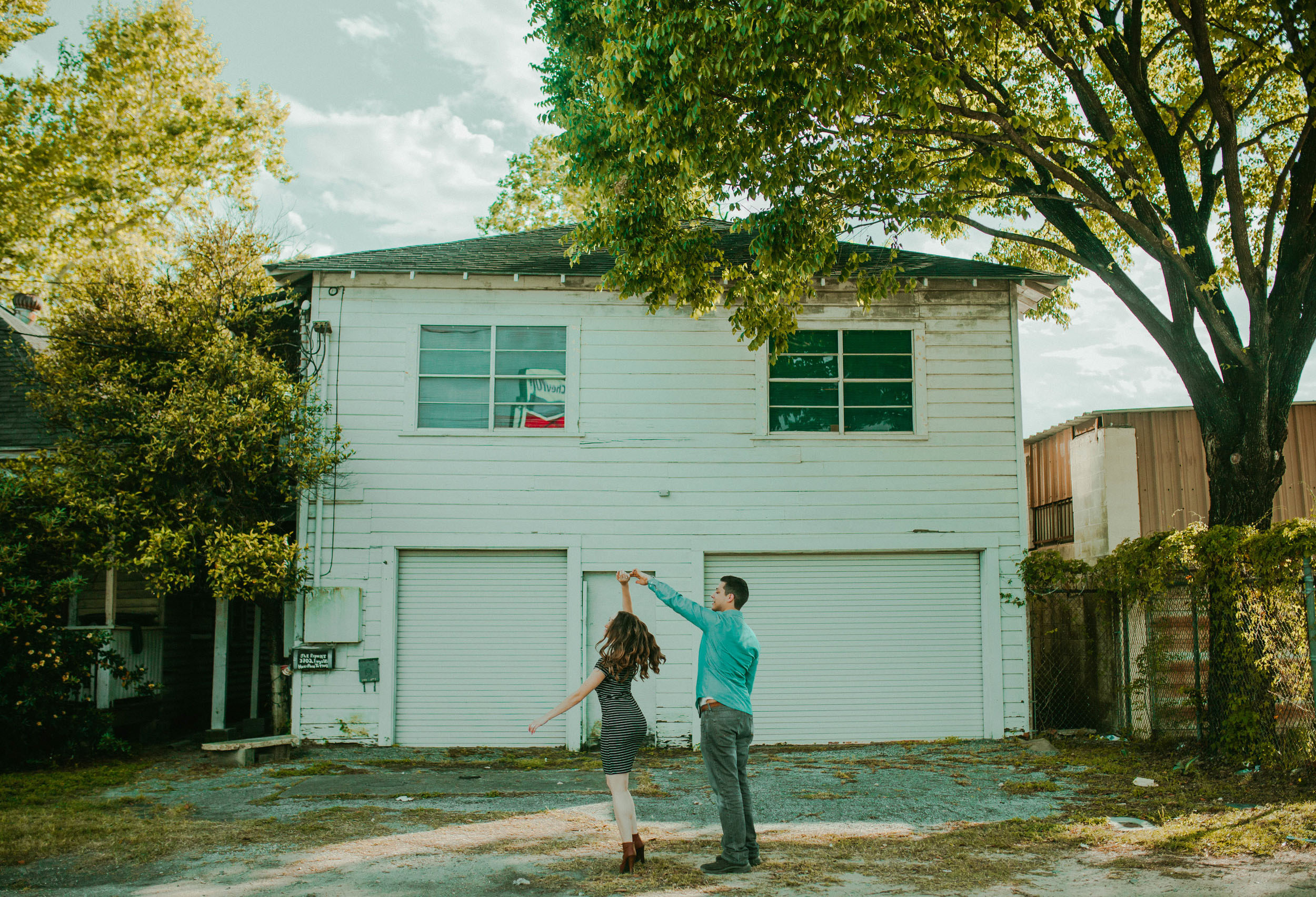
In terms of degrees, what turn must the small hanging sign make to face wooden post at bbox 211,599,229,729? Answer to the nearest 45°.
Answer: approximately 135° to its right

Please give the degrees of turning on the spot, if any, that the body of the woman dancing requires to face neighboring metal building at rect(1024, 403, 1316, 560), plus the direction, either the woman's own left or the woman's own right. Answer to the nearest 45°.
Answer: approximately 90° to the woman's own right

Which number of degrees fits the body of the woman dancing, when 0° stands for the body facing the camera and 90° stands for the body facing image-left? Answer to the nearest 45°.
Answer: approximately 135°

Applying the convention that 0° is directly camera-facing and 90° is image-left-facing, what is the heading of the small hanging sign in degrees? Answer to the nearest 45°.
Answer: approximately 0°

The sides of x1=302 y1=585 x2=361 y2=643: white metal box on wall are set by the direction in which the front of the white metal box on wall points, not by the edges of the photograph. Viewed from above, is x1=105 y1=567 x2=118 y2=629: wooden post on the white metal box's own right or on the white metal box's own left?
on the white metal box's own right

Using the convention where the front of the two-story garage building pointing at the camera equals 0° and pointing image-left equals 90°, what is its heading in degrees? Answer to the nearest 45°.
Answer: approximately 0°

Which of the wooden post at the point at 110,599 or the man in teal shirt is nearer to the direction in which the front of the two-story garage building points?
the man in teal shirt
